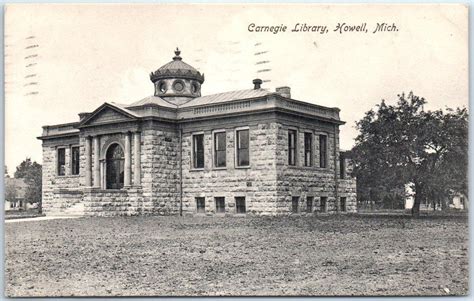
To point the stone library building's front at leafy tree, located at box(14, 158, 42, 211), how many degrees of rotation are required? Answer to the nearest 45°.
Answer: approximately 90° to its right

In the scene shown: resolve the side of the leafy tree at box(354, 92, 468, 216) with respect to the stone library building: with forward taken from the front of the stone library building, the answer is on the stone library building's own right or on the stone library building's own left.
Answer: on the stone library building's own left

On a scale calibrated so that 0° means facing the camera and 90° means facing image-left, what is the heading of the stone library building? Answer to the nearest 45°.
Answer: approximately 45°
